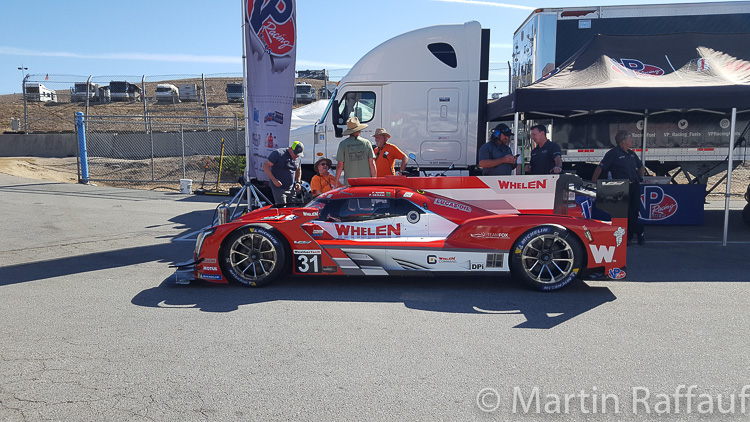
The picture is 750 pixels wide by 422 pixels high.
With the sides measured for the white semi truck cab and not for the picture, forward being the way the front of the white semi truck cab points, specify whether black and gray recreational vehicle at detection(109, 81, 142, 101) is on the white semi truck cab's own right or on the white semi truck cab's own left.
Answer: on the white semi truck cab's own right

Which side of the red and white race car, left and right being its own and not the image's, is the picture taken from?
left

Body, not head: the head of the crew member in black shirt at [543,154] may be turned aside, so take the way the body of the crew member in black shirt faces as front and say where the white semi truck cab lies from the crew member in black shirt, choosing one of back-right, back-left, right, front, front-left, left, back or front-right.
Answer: right

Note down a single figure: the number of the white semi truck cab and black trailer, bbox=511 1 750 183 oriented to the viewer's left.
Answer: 2

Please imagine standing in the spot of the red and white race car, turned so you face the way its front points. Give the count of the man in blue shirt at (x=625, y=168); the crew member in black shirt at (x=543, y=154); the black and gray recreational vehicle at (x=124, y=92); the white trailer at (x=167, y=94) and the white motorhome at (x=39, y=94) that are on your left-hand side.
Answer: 0

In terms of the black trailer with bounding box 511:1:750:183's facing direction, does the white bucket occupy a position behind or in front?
in front

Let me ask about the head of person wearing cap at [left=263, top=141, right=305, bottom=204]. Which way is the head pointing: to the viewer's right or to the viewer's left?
to the viewer's right

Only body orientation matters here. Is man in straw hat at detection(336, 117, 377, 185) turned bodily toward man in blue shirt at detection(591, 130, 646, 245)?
no

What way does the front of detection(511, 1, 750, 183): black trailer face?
to the viewer's left

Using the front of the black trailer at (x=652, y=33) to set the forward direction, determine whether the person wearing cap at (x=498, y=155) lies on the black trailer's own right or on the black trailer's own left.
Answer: on the black trailer's own left

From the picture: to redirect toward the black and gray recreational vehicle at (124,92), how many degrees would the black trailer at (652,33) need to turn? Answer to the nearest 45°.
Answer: approximately 45° to its right

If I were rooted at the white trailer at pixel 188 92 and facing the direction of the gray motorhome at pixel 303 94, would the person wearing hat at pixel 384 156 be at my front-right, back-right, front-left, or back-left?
front-right

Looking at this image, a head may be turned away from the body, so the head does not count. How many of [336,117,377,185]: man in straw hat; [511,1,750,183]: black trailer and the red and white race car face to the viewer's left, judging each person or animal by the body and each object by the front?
2

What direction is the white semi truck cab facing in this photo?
to the viewer's left

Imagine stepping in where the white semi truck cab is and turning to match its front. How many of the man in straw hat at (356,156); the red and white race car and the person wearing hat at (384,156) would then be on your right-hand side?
0

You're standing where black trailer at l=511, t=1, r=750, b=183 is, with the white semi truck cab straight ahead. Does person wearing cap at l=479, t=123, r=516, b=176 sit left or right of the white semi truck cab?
left
